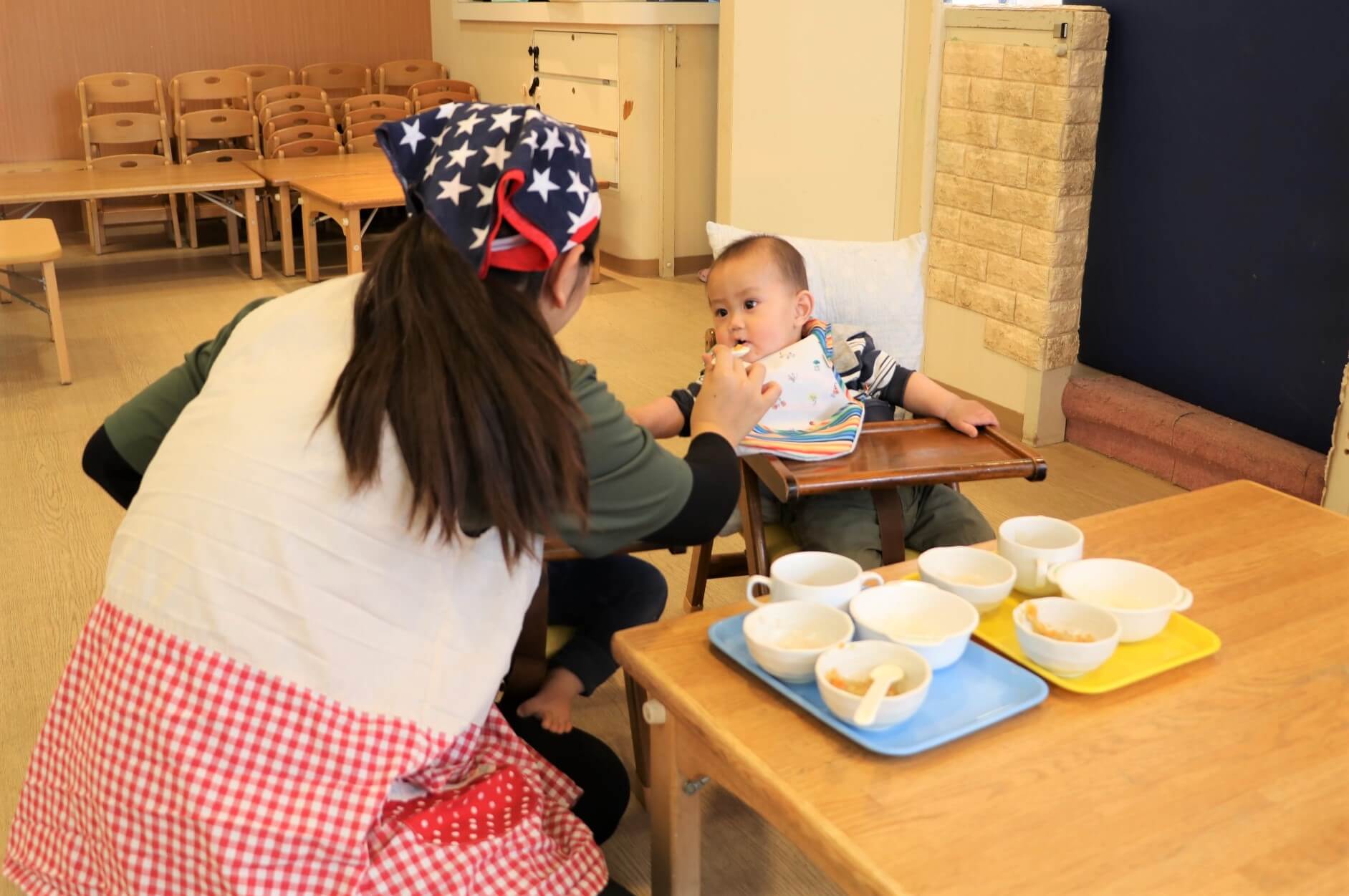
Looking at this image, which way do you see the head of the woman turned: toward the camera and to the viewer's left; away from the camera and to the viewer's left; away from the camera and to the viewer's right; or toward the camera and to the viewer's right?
away from the camera and to the viewer's right

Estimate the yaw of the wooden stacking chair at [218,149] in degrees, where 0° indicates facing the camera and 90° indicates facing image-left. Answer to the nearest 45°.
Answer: approximately 0°

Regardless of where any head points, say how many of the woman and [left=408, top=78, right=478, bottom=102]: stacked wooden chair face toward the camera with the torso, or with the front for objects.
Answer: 1

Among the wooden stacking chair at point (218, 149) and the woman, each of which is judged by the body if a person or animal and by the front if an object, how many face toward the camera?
1

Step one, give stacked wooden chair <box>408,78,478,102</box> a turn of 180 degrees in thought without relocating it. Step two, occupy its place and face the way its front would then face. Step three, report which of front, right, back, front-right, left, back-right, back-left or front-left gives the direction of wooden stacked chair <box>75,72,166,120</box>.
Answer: left

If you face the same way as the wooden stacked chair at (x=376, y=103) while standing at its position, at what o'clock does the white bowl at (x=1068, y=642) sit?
The white bowl is roughly at 12 o'clock from the wooden stacked chair.

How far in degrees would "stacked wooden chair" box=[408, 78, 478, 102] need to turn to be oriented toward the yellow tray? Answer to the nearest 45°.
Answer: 0° — it already faces it

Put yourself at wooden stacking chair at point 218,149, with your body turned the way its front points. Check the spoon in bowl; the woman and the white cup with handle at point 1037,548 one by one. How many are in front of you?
3

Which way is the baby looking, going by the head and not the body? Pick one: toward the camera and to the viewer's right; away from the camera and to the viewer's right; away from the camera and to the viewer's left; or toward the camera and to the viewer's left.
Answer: toward the camera and to the viewer's left

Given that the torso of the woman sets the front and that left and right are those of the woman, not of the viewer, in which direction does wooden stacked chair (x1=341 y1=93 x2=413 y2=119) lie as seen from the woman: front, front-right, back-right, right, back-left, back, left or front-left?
front-left

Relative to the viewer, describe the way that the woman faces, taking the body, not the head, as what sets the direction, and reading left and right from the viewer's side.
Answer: facing away from the viewer and to the right of the viewer

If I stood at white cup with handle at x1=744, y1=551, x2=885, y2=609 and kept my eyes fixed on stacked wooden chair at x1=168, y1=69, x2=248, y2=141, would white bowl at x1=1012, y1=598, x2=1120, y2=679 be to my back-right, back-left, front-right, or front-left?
back-right

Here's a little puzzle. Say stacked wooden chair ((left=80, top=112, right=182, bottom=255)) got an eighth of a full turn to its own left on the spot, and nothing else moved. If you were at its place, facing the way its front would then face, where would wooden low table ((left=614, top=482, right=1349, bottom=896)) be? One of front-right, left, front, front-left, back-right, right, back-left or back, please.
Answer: front-right

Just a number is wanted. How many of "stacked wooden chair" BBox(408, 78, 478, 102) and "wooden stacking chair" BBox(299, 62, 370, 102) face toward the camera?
2

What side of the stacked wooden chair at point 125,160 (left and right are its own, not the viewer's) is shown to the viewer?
front

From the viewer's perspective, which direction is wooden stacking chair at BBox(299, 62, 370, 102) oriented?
toward the camera

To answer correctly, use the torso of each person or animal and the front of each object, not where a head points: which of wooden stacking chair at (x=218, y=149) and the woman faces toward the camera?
the wooden stacking chair
